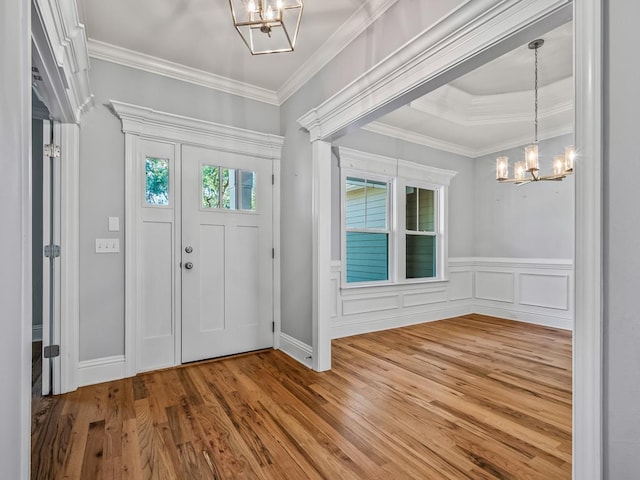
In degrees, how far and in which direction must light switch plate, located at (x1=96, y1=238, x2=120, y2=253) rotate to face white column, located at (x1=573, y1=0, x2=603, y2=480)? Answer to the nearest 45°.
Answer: approximately 45° to its left

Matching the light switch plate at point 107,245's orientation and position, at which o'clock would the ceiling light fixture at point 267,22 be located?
The ceiling light fixture is roughly at 11 o'clock from the light switch plate.

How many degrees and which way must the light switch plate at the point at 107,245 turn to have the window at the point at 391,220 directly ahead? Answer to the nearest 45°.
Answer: approximately 90° to its left

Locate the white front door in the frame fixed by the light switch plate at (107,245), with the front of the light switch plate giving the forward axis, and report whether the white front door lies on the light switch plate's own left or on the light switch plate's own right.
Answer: on the light switch plate's own left

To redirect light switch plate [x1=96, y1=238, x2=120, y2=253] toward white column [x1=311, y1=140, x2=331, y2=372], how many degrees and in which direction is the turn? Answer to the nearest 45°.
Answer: approximately 45° to its left

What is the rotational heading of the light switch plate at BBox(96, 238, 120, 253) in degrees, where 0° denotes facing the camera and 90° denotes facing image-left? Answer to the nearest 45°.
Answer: approximately 0°
